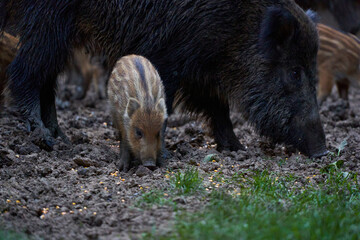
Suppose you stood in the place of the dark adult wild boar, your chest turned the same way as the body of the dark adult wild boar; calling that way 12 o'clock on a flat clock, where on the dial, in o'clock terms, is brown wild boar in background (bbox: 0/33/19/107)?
The brown wild boar in background is roughly at 7 o'clock from the dark adult wild boar.

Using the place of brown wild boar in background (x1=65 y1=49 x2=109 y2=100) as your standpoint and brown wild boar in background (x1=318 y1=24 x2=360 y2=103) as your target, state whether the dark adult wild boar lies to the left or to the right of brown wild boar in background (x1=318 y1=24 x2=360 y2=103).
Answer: right

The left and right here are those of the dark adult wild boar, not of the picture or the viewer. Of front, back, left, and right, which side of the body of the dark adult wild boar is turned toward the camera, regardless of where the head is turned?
right

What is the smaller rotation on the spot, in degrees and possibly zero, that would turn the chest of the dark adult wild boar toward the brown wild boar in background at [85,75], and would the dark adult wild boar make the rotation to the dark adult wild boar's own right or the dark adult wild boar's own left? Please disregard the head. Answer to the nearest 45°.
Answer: approximately 90° to the dark adult wild boar's own left

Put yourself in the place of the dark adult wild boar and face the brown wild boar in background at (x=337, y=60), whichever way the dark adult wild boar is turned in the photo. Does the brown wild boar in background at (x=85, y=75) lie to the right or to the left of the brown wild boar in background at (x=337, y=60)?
left

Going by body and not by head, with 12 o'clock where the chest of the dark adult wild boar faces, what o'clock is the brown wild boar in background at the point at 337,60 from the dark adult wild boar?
The brown wild boar in background is roughly at 10 o'clock from the dark adult wild boar.
